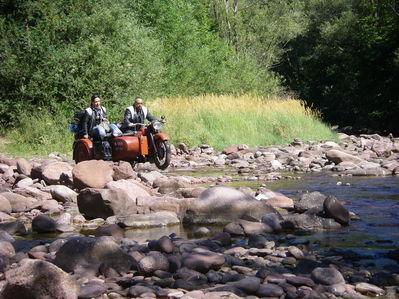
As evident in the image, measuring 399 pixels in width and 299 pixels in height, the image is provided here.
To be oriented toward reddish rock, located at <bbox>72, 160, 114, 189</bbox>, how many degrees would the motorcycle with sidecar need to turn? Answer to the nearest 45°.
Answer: approximately 45° to its right

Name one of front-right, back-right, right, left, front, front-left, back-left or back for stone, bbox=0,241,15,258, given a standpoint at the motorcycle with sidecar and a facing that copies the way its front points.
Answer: front-right

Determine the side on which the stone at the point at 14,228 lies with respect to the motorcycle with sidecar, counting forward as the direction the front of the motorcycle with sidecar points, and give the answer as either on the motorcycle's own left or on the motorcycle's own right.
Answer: on the motorcycle's own right

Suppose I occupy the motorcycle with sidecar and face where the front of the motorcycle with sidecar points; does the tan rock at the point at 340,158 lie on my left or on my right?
on my left

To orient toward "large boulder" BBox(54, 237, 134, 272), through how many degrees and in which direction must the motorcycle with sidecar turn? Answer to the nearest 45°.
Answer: approximately 45° to its right

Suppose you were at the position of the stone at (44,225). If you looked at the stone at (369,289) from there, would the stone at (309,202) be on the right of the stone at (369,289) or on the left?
left

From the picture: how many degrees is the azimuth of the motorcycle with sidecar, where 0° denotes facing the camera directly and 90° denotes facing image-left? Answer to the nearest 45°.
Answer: approximately 315°
